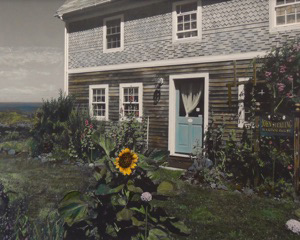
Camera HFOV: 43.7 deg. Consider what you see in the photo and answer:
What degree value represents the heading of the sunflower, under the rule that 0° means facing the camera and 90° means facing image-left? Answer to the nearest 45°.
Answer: approximately 0°

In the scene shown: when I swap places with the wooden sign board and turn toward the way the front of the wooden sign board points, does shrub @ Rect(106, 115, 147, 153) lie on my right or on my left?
on my right

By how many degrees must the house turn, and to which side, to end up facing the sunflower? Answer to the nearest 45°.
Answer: approximately 45° to its left

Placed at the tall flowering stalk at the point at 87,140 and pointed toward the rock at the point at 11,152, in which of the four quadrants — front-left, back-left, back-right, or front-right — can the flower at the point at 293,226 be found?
back-left

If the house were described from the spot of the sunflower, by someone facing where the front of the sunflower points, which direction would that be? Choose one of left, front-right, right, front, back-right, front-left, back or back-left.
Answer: back

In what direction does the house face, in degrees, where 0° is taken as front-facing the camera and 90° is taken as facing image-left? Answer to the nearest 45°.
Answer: approximately 45°

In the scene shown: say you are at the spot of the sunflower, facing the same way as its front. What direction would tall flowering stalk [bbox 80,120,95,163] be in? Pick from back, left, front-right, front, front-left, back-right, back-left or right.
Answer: back

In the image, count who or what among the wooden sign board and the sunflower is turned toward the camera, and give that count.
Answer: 2

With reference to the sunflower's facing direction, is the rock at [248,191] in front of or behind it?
behind

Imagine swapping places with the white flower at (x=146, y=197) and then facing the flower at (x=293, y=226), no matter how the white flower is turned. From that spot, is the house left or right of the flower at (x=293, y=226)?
left
